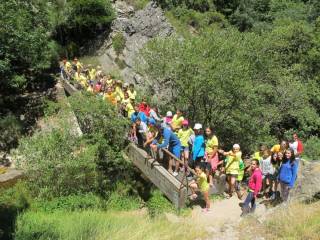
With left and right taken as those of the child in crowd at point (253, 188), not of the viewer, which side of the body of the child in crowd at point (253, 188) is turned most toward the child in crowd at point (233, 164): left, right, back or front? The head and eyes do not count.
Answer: right

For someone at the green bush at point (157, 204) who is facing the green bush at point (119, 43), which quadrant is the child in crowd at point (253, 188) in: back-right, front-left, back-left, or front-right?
back-right

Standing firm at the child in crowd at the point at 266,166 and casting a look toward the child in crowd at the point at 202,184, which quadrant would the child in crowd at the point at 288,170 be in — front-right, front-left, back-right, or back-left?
back-left

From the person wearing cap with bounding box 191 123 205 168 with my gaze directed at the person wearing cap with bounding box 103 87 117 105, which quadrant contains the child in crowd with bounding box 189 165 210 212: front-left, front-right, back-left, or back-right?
back-left

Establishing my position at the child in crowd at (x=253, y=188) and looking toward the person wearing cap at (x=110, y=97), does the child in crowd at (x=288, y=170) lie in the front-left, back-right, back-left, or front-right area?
back-right

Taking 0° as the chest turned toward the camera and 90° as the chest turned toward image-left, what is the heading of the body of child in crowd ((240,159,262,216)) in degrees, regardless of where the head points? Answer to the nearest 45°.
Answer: approximately 45°

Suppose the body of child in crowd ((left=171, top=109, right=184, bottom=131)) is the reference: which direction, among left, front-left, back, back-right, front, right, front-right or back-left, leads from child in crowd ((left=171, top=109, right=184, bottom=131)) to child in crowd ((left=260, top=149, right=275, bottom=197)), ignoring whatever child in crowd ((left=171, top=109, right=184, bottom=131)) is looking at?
left

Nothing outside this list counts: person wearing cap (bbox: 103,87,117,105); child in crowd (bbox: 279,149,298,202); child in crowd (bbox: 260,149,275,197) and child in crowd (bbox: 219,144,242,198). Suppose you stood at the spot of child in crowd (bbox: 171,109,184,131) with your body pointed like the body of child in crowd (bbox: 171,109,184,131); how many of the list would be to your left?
3

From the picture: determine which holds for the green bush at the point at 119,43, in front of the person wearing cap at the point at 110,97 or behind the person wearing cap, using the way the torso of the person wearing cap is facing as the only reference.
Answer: behind
